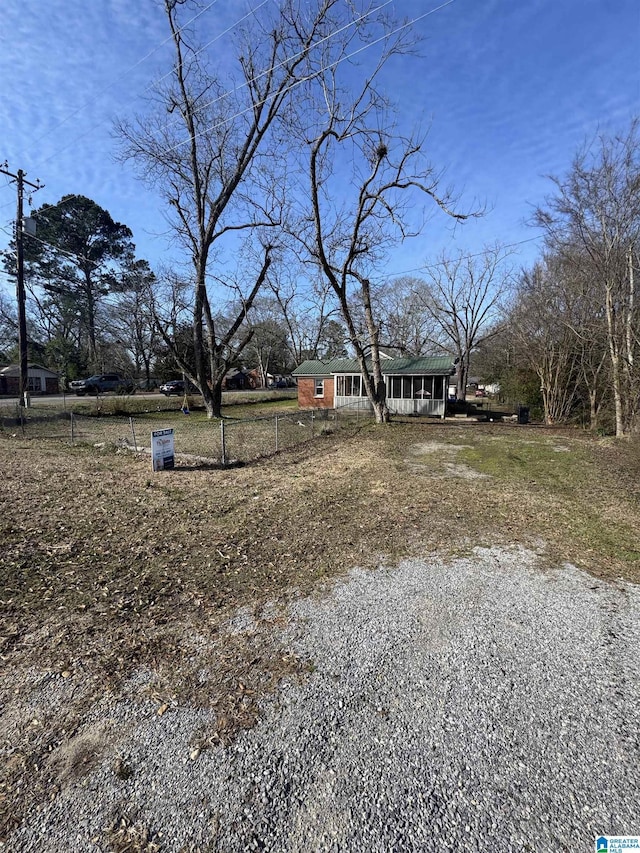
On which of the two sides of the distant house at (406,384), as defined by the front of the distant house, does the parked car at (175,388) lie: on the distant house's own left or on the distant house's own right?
on the distant house's own right

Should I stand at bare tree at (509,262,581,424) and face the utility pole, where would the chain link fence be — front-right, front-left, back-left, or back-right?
front-left

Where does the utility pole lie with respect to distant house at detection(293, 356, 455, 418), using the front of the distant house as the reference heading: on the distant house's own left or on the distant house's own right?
on the distant house's own right

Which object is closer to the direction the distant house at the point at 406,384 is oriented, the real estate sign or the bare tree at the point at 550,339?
the real estate sign

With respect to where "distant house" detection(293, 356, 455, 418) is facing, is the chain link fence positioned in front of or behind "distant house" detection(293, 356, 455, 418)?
in front

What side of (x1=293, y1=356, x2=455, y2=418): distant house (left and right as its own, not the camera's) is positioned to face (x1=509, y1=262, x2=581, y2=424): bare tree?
left

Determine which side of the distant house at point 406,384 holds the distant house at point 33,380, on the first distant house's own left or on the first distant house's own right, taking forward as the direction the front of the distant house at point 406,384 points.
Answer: on the first distant house's own right

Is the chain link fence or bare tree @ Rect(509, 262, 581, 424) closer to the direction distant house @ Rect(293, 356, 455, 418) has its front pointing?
the chain link fence

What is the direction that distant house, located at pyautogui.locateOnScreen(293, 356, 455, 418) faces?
toward the camera

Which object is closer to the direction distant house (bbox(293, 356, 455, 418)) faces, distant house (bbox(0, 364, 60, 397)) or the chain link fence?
the chain link fence

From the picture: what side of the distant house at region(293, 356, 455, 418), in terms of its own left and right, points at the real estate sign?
front
